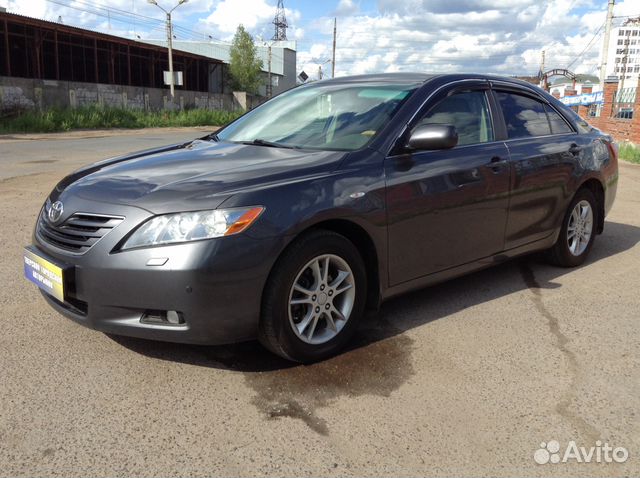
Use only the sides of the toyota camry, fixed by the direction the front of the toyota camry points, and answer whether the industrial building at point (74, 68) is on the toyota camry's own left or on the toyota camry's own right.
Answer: on the toyota camry's own right

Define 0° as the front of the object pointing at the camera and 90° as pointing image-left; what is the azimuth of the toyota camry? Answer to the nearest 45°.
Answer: approximately 45°

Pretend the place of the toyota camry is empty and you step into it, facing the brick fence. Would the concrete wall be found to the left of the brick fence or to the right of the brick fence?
left

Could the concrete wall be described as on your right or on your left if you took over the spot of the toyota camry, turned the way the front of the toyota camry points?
on your right

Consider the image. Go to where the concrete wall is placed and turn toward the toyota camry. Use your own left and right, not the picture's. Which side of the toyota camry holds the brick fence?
left

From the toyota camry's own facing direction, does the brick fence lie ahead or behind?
behind
